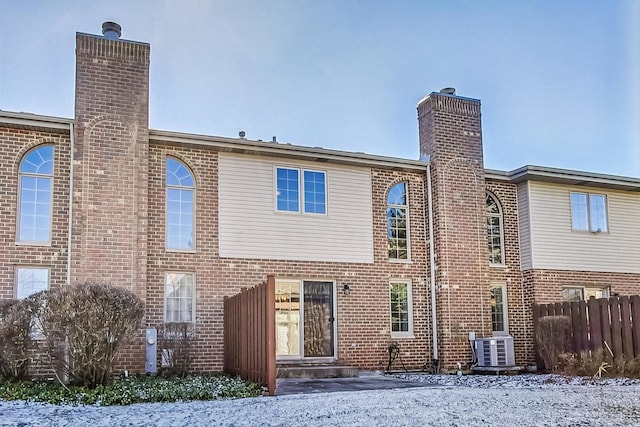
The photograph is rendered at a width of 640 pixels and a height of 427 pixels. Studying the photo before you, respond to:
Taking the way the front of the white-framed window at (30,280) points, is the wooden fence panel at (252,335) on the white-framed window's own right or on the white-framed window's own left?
on the white-framed window's own left

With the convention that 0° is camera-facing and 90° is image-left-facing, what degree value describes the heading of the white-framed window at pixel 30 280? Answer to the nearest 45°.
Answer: approximately 0°

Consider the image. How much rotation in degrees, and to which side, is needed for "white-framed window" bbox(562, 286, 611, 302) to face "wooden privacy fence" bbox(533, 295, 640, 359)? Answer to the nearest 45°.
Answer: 0° — it already faces it

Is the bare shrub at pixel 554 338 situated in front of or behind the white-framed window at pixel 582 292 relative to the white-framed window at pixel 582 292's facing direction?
in front

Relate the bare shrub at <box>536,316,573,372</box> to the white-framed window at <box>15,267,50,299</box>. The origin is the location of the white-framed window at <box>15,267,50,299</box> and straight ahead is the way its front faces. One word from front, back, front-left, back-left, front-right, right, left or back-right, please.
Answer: left

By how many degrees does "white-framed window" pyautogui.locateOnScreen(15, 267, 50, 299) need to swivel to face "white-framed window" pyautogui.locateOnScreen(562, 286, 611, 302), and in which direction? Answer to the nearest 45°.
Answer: approximately 90° to its left

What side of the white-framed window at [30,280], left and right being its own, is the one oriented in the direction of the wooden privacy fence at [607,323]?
left

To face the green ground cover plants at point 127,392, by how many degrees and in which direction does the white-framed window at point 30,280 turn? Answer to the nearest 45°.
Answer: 0° — it already faces it

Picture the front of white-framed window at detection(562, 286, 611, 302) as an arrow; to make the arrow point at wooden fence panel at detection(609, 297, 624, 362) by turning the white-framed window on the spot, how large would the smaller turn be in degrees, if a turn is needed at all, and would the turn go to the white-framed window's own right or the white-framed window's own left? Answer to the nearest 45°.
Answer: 0° — it already faces it

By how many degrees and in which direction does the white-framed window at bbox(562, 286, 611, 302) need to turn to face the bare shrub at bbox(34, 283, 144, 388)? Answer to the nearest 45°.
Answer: approximately 45° to its right

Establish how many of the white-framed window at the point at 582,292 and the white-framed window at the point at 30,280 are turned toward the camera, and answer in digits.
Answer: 2

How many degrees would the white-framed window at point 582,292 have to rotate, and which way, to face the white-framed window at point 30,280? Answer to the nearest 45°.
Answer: approximately 45° to its right

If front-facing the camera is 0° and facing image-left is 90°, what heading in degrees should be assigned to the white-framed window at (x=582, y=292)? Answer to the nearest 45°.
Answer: approximately 0°
